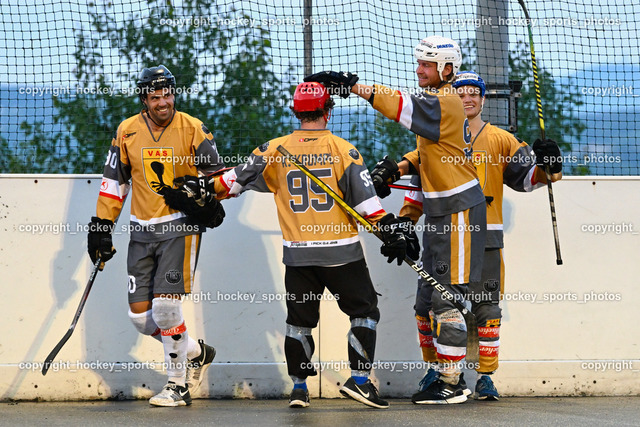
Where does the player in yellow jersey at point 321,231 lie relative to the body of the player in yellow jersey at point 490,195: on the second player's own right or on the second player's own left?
on the second player's own right

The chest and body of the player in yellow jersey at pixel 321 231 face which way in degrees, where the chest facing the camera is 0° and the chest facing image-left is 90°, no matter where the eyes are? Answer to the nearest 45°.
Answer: approximately 180°

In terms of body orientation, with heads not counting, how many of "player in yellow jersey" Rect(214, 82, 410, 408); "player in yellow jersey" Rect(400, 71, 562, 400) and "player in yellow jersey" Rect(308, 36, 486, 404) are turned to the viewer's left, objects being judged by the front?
1

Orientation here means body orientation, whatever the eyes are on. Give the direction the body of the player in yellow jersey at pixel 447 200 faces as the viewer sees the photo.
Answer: to the viewer's left

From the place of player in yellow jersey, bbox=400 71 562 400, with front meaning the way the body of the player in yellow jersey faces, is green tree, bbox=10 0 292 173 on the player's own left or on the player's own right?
on the player's own right

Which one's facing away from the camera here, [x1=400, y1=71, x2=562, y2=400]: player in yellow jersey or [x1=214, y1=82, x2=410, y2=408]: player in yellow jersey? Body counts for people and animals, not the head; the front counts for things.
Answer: [x1=214, y1=82, x2=410, y2=408]: player in yellow jersey

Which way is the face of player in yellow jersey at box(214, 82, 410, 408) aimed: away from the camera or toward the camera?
away from the camera

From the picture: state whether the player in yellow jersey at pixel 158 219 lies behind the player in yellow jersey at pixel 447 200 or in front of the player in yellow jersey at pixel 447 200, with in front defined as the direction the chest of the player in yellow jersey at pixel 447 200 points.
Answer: in front

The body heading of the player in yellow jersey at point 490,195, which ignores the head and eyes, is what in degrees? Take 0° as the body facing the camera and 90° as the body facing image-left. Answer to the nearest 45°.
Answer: approximately 0°

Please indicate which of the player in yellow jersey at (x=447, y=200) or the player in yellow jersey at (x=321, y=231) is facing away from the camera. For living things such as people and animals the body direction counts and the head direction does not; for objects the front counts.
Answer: the player in yellow jersey at (x=321, y=231)

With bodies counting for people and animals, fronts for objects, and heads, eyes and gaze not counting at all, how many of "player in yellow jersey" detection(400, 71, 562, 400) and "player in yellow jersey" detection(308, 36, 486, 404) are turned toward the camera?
1

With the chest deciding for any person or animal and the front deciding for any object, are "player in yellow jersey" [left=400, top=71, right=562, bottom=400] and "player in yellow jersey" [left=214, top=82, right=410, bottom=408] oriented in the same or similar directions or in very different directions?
very different directions

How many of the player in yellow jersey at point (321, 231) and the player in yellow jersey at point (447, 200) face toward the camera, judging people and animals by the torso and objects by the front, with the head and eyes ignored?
0

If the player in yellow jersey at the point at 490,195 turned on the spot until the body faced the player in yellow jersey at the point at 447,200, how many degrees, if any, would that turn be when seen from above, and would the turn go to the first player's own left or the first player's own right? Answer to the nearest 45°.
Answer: approximately 45° to the first player's own right
